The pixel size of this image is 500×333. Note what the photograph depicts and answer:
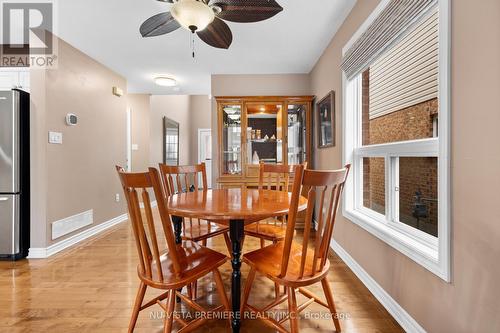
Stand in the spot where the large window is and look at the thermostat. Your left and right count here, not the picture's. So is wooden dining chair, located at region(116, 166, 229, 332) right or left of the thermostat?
left

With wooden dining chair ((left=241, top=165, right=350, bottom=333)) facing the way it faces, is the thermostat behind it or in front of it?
in front

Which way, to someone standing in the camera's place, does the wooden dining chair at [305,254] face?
facing away from the viewer and to the left of the viewer

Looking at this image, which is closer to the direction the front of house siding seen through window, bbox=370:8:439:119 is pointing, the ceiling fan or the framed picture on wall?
the ceiling fan

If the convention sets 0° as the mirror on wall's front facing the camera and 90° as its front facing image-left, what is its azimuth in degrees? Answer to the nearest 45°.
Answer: approximately 315°

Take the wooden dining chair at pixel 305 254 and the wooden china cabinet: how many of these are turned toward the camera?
1

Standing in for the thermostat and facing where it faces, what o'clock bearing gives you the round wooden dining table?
The round wooden dining table is roughly at 1 o'clock from the thermostat.

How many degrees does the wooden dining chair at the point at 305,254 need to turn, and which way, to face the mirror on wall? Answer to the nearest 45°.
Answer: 0° — it already faces it

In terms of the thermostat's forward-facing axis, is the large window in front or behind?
in front

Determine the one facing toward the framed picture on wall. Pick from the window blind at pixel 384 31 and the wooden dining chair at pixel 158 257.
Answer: the wooden dining chair
